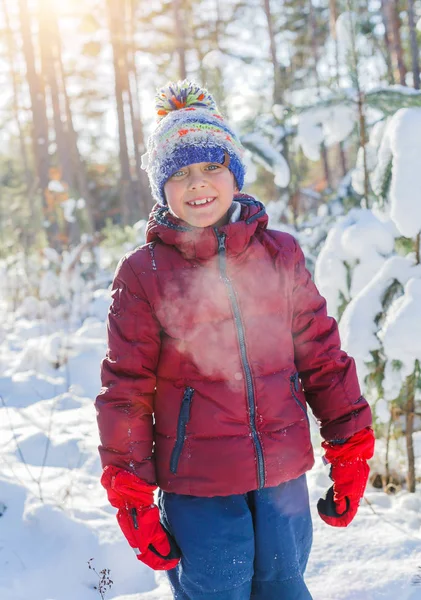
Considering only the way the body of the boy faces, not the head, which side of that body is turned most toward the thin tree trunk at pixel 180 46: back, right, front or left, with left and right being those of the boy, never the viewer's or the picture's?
back

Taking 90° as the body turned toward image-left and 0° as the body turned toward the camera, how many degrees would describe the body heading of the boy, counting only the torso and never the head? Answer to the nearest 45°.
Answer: approximately 0°

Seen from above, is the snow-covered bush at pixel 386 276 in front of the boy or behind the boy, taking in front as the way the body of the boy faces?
behind

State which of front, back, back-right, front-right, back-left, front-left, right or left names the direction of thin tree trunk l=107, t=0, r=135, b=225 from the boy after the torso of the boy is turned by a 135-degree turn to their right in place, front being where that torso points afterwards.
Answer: front-right

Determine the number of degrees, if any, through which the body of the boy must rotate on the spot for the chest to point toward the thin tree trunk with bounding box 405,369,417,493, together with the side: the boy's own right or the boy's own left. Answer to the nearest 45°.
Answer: approximately 135° to the boy's own left

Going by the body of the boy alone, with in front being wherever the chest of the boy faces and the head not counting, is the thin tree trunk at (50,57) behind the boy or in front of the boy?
behind

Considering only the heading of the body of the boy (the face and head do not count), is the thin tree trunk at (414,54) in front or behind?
behind

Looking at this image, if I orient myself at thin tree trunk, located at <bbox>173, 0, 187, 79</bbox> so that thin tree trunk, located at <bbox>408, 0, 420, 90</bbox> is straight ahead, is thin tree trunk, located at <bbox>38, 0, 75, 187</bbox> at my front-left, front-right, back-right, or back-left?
back-right

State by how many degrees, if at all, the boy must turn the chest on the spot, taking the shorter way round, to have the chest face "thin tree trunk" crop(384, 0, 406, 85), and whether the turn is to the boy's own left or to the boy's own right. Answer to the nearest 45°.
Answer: approximately 180°

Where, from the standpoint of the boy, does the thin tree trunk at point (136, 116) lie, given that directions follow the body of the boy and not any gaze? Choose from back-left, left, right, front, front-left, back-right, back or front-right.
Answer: back

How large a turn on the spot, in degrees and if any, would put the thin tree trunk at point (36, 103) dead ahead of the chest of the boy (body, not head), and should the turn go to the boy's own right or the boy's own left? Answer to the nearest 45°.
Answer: approximately 180°
